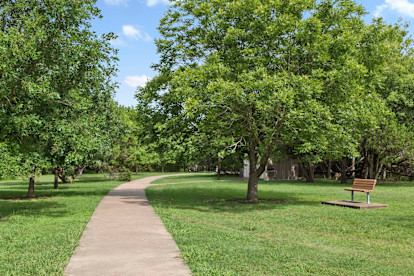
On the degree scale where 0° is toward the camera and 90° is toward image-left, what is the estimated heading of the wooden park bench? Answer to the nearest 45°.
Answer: approximately 45°

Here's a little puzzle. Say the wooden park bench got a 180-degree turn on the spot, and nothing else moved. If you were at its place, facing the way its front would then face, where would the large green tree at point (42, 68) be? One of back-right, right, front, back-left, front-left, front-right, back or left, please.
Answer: back
